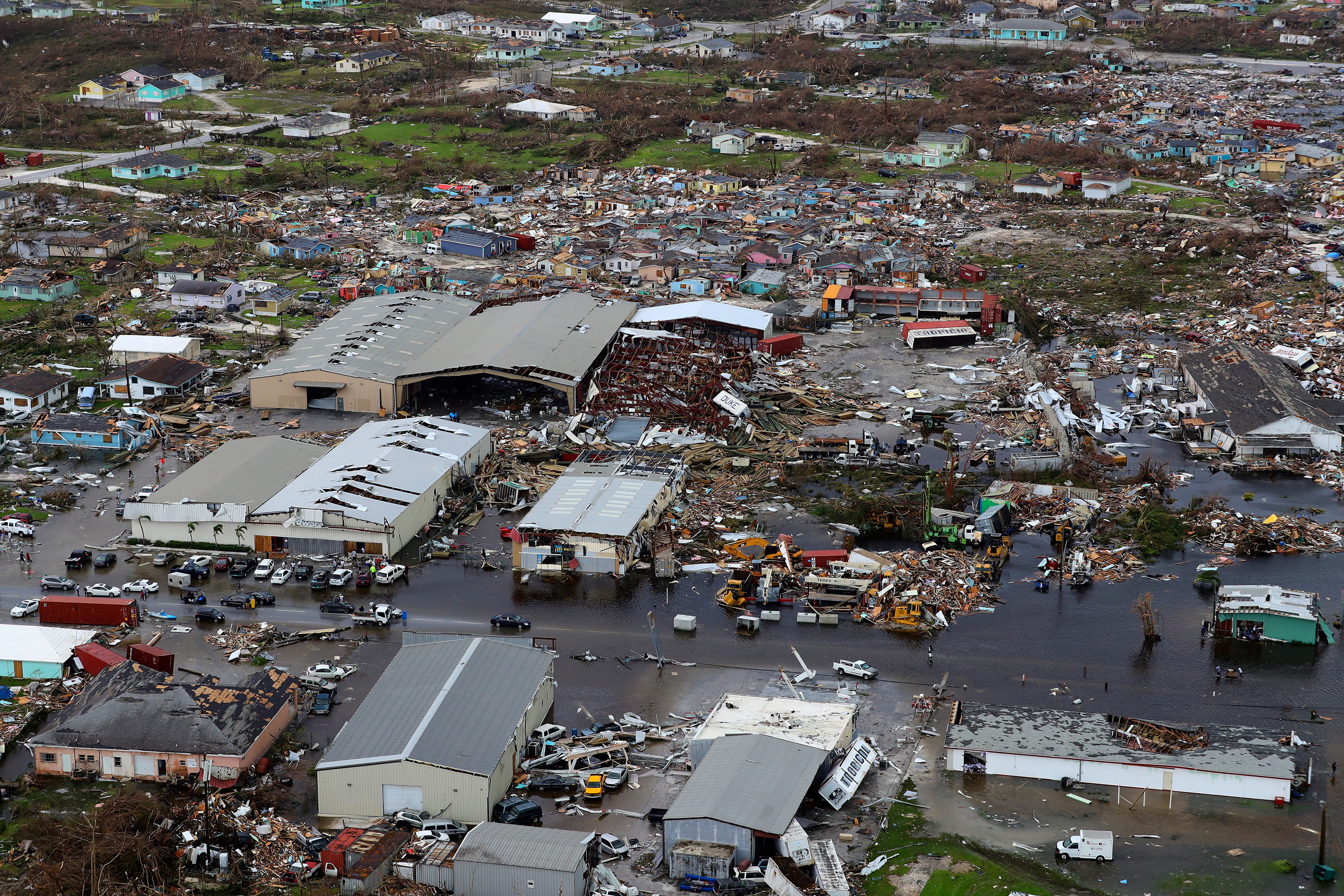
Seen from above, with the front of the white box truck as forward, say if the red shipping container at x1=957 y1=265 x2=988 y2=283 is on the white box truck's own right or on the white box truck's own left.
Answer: on the white box truck's own right

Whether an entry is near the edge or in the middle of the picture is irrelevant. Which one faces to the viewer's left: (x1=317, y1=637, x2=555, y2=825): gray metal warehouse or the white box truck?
the white box truck

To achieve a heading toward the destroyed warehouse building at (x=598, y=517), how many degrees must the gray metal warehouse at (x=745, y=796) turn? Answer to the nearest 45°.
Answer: approximately 180°

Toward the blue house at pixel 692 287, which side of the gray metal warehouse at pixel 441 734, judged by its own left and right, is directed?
back

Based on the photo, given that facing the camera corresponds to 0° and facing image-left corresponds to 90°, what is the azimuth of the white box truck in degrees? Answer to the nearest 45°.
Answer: approximately 90°

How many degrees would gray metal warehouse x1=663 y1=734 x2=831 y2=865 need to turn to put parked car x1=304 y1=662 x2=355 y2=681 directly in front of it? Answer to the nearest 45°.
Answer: approximately 135° to its right

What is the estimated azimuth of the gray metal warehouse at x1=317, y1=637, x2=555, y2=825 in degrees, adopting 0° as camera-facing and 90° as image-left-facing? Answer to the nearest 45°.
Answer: approximately 0°

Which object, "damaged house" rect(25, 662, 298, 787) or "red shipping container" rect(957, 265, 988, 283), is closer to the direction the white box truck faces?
the damaged house
